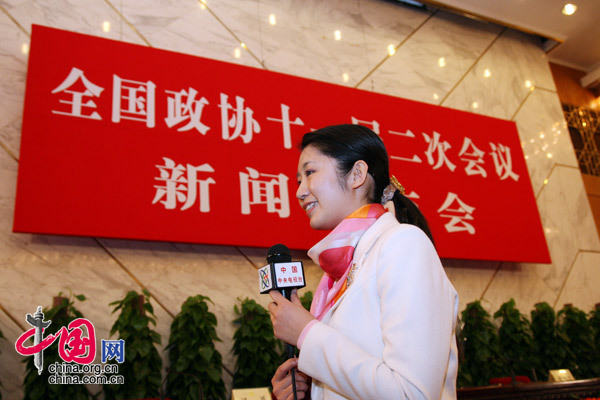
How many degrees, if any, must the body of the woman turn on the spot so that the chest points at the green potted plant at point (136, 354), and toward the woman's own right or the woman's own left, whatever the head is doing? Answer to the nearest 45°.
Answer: approximately 45° to the woman's own right

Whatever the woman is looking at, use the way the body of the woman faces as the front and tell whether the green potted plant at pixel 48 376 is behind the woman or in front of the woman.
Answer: in front

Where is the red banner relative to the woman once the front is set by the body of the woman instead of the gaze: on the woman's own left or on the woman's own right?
on the woman's own right

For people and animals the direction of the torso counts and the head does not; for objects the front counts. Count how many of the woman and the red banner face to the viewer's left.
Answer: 1

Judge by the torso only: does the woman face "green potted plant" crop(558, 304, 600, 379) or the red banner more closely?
the red banner

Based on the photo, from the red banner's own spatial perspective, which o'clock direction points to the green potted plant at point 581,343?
The green potted plant is roughly at 10 o'clock from the red banner.

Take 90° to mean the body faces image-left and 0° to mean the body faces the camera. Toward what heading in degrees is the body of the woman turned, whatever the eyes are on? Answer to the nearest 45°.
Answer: approximately 90°

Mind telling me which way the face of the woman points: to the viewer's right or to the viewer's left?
to the viewer's left

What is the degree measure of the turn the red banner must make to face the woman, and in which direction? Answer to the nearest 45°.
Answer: approximately 45° to its right

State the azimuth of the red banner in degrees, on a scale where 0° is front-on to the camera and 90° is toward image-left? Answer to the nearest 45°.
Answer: approximately 315°

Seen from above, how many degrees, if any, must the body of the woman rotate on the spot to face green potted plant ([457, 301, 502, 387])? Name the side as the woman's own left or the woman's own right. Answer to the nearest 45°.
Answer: approximately 90° to the woman's own right
